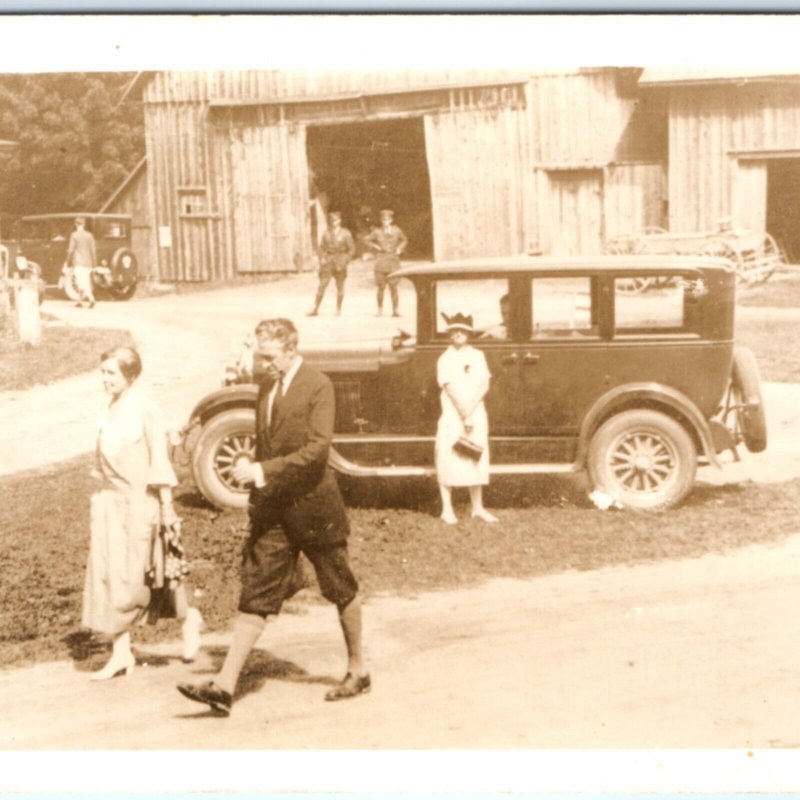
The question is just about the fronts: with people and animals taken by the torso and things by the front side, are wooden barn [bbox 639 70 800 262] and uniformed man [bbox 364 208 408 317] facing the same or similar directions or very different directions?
same or similar directions

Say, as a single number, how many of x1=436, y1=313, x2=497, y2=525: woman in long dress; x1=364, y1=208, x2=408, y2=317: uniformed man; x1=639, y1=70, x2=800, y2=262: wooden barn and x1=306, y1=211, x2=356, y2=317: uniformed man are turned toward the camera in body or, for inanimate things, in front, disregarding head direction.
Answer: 4

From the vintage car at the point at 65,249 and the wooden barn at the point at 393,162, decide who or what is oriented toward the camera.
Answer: the wooden barn

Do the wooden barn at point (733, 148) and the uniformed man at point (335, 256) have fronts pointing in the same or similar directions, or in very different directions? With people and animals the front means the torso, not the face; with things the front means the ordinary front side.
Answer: same or similar directions

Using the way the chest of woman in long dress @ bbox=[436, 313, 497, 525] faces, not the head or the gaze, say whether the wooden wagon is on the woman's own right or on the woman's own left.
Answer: on the woman's own left

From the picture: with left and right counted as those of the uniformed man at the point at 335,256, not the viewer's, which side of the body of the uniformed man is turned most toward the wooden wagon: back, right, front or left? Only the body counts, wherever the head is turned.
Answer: left

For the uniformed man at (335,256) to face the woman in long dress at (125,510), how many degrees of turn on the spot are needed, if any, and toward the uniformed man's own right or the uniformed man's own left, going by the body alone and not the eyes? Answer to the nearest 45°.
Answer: approximately 45° to the uniformed man's own right

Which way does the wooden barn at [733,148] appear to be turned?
toward the camera

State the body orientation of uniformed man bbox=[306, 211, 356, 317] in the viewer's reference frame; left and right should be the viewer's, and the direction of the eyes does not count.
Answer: facing the viewer
